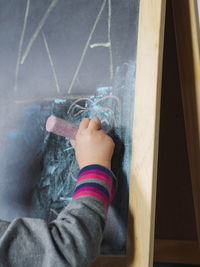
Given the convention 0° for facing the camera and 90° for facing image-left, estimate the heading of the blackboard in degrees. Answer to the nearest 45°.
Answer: approximately 0°
